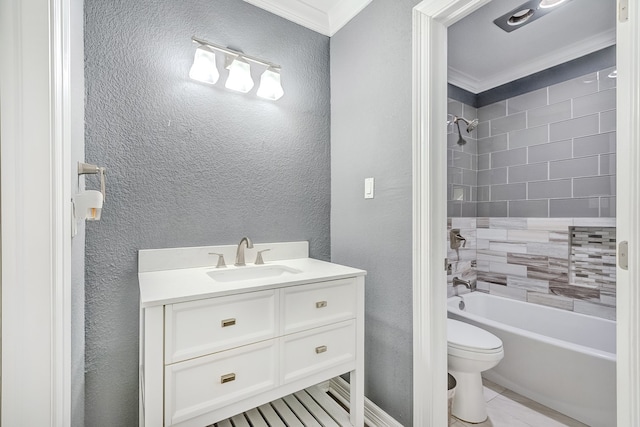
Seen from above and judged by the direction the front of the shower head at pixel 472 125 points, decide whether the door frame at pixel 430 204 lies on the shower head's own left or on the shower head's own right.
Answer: on the shower head's own right

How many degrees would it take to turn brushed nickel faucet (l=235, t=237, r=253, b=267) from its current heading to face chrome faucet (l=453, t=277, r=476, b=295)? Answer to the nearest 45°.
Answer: approximately 45° to its left

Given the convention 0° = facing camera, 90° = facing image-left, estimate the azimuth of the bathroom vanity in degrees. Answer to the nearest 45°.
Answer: approximately 315°

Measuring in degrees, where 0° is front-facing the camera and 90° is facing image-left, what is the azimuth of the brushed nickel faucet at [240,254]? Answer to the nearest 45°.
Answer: approximately 315°

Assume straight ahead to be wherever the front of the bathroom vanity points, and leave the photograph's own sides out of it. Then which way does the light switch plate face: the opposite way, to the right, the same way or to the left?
to the right

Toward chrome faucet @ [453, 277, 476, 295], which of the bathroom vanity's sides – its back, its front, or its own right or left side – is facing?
left

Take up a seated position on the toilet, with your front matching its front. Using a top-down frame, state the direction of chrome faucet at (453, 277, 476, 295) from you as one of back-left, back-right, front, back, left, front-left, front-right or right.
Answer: back-left

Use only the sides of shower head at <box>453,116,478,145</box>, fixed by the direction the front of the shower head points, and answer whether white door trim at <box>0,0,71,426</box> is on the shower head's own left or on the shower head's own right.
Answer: on the shower head's own right
